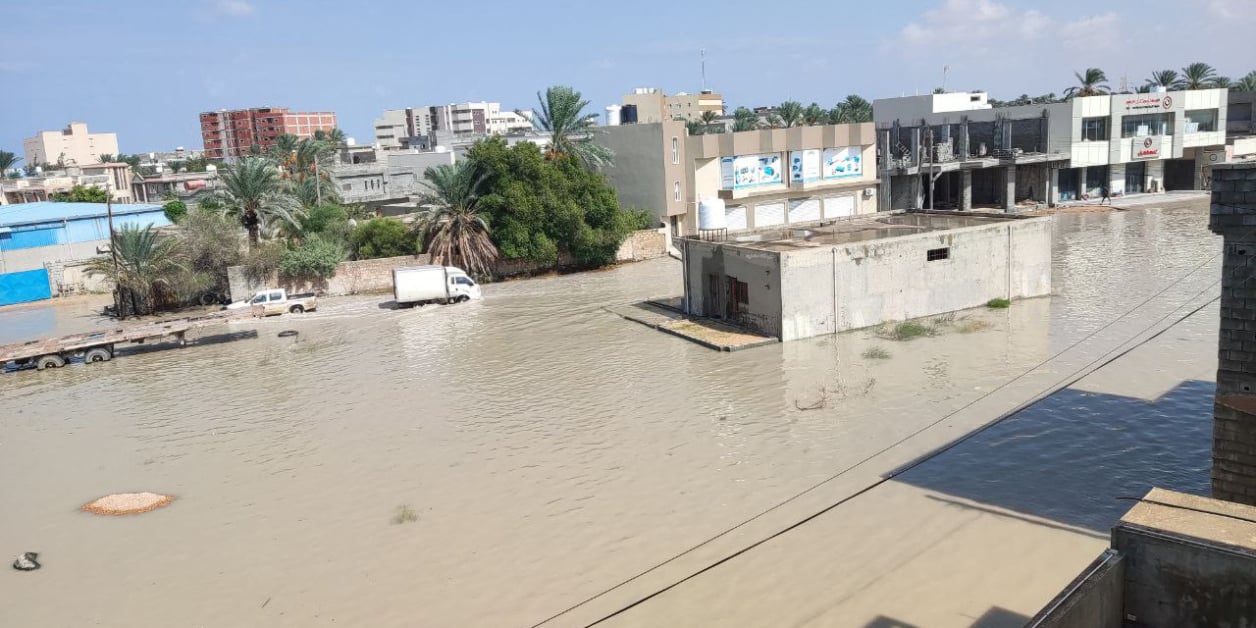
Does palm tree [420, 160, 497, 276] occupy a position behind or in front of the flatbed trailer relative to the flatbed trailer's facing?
in front

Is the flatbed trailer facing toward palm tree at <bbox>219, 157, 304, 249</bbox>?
yes

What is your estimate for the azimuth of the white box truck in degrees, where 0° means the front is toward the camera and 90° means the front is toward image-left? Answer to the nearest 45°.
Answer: approximately 270°

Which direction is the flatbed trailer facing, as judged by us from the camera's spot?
facing away from the viewer and to the right of the viewer

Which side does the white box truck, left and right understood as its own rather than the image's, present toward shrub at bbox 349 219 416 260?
left

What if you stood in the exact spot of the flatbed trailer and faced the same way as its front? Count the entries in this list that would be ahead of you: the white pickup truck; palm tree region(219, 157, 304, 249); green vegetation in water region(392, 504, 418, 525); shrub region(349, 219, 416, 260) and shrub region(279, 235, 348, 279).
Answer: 4

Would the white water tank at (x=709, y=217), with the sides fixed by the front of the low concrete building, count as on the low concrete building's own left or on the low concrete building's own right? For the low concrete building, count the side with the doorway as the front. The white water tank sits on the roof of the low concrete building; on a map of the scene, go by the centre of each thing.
on the low concrete building's own right

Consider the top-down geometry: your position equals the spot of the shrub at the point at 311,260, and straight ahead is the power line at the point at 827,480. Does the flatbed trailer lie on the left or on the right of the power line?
right

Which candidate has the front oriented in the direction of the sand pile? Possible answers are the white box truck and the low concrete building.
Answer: the low concrete building

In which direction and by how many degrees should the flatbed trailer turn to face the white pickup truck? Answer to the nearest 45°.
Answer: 0° — it already faces it

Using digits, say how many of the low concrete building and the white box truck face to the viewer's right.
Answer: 1

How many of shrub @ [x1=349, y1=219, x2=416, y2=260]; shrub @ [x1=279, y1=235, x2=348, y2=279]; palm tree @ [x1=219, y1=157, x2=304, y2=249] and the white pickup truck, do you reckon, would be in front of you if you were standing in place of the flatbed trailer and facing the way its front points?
4

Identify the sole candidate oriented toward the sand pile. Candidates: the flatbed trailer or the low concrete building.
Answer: the low concrete building

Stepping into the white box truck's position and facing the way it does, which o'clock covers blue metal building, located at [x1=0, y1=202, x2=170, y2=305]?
The blue metal building is roughly at 7 o'clock from the white box truck.

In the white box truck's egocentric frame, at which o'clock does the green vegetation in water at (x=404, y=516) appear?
The green vegetation in water is roughly at 3 o'clock from the white box truck.

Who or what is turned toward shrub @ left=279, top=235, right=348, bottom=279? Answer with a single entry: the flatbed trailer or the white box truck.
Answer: the flatbed trailer
